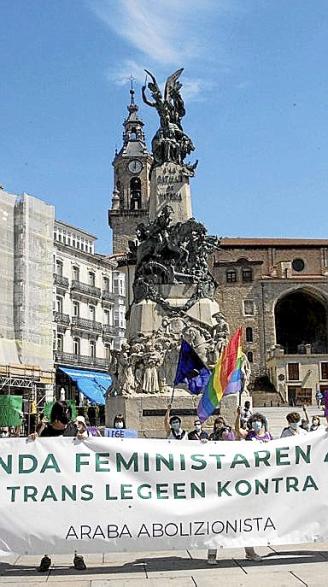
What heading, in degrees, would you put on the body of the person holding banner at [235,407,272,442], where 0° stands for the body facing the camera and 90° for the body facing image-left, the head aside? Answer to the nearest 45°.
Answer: approximately 0°

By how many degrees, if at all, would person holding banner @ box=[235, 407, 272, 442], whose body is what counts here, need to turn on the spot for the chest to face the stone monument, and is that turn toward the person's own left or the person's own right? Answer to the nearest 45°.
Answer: approximately 180°

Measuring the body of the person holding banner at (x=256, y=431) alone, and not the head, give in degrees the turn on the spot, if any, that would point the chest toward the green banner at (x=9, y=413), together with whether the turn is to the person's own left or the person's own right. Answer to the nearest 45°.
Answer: approximately 135° to the person's own right

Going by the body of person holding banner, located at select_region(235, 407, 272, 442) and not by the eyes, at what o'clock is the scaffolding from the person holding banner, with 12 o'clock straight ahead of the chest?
The scaffolding is roughly at 5 o'clock from the person holding banner.

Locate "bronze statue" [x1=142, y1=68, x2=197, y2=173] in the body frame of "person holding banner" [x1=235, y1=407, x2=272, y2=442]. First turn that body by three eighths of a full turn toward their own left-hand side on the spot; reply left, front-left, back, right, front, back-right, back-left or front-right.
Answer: front-left
